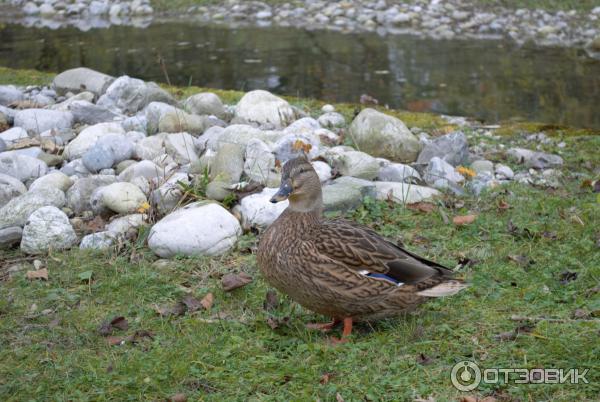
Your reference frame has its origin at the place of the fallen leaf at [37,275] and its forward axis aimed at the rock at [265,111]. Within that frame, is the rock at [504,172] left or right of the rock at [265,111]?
right

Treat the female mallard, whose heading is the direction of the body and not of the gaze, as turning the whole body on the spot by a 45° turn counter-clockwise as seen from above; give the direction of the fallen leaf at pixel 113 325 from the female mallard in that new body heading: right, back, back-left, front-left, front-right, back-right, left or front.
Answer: front-right

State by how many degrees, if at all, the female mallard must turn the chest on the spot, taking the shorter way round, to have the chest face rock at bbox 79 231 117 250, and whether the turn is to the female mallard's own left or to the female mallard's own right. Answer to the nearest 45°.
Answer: approximately 45° to the female mallard's own right

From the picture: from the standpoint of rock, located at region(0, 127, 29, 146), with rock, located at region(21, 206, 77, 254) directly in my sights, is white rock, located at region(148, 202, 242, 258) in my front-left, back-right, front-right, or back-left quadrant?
front-left

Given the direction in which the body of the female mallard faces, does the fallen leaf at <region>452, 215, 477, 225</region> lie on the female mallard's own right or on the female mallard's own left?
on the female mallard's own right

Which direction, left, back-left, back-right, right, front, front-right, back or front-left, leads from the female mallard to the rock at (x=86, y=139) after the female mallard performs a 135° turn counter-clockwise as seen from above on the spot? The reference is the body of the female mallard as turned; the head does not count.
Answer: back

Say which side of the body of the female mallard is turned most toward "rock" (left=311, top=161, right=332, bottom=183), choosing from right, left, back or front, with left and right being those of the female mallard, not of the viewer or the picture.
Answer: right

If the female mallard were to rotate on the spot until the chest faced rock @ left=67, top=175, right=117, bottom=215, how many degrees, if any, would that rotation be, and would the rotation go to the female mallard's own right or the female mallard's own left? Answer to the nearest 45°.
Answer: approximately 45° to the female mallard's own right

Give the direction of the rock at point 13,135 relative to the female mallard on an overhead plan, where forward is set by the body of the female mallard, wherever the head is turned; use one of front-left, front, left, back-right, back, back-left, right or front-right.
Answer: front-right

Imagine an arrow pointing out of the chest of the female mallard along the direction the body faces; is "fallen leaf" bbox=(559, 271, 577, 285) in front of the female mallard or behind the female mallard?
behind

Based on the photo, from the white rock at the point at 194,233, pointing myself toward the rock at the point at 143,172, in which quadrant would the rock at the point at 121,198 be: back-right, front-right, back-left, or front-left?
front-left

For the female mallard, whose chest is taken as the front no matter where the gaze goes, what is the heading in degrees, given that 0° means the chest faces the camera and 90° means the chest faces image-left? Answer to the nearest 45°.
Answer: approximately 90°

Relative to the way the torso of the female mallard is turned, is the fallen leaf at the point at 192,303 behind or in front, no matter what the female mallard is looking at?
in front

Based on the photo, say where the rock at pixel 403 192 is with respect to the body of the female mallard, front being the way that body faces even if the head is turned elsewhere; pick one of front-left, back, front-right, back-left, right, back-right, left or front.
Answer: right

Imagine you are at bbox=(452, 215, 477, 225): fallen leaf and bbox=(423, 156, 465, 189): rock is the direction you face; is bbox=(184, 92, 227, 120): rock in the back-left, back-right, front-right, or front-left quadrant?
front-left

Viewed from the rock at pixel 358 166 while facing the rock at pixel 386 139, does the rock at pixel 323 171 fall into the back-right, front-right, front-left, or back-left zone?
back-left

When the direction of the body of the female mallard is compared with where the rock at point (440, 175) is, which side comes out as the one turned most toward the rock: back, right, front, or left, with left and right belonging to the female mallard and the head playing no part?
right

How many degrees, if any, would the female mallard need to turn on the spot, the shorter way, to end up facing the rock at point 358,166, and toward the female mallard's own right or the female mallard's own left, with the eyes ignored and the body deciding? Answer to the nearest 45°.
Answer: approximately 90° to the female mallard's own right

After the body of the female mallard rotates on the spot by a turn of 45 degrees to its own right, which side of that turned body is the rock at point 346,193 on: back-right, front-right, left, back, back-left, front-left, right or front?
front-right
